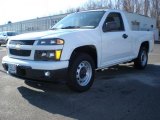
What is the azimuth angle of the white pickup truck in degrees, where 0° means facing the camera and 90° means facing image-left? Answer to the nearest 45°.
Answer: approximately 45°
